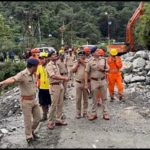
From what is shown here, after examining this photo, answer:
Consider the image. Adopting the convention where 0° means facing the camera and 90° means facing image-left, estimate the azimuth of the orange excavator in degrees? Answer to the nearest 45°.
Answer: approximately 270°

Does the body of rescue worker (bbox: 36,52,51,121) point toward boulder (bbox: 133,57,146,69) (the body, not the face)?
no

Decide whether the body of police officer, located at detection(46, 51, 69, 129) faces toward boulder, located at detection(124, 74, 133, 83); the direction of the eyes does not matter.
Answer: no

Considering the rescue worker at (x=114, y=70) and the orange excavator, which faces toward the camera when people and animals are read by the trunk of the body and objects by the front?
the rescue worker

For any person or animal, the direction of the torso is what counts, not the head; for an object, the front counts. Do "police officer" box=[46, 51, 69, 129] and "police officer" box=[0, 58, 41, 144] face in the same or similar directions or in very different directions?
same or similar directions

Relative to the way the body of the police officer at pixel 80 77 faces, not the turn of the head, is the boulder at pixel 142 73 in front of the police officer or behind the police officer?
behind

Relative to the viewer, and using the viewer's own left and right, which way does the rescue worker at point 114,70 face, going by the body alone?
facing the viewer

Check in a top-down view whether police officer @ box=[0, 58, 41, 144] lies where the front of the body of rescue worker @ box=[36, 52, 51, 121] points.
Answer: no
